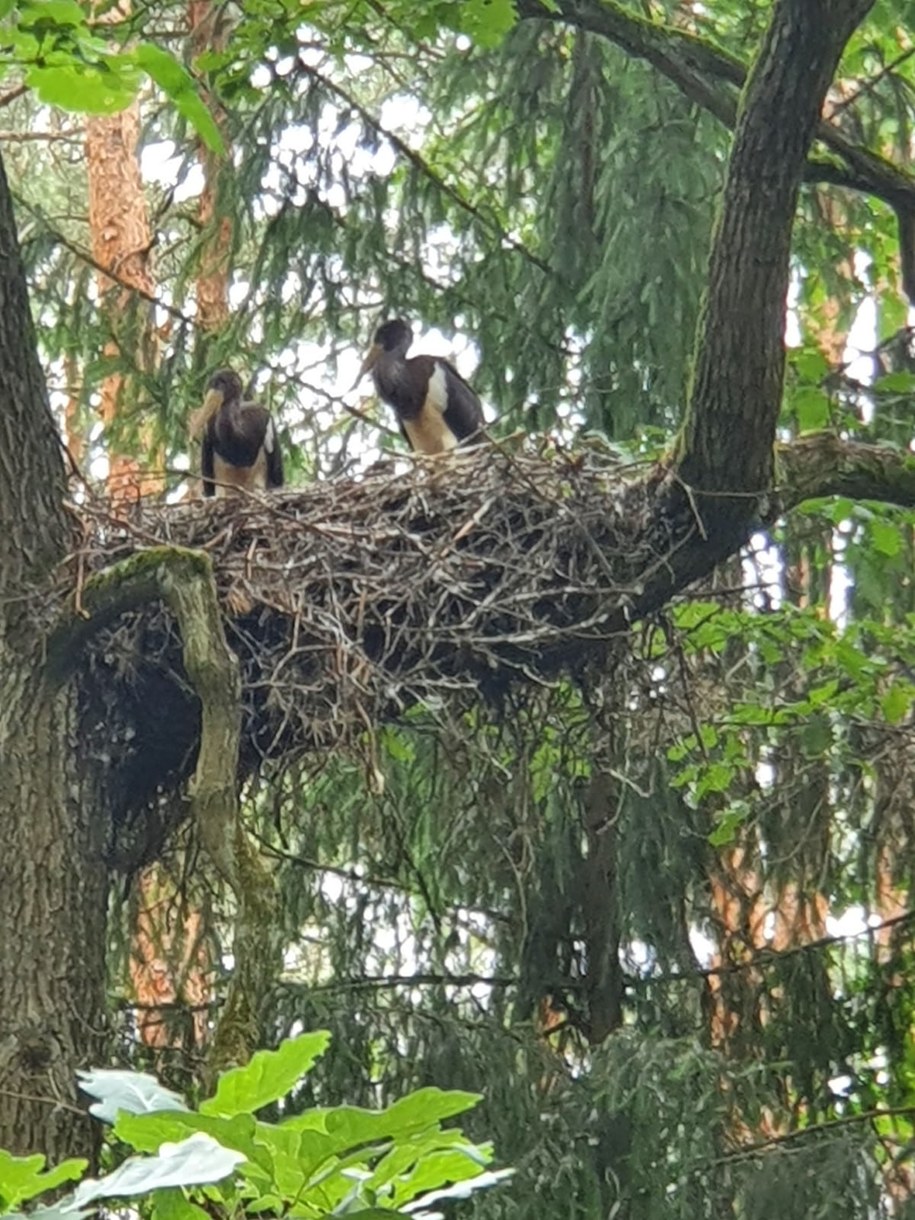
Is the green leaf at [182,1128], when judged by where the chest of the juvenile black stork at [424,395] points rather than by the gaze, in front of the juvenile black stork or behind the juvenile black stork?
in front

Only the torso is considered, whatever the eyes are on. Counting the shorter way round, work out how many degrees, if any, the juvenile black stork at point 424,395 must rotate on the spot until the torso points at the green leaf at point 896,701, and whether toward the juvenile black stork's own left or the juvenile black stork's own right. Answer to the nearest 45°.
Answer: approximately 90° to the juvenile black stork's own left

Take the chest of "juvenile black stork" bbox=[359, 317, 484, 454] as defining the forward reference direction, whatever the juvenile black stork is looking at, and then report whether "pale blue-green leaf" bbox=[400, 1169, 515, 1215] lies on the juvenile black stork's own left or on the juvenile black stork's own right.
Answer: on the juvenile black stork's own left

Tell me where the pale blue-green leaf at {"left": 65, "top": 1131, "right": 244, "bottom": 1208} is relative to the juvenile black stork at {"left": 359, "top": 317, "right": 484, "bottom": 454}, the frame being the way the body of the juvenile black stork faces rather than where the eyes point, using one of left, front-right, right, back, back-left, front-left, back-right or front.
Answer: front-left

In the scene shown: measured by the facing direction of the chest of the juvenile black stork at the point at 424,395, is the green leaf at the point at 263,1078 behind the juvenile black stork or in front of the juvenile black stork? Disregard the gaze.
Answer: in front

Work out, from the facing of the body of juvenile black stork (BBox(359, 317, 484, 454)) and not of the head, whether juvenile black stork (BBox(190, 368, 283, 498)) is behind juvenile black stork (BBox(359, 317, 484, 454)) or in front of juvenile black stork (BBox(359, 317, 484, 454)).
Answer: in front

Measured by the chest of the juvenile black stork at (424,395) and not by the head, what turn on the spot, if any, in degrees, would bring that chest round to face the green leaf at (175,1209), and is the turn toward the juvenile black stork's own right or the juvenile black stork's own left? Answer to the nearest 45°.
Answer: approximately 45° to the juvenile black stork's own left

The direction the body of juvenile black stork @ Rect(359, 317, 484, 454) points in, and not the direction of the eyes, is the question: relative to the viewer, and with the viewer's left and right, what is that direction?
facing the viewer and to the left of the viewer

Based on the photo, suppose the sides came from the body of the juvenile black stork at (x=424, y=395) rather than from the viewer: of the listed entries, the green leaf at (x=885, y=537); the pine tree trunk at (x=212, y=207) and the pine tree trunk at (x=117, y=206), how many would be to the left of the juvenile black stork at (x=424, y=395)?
1

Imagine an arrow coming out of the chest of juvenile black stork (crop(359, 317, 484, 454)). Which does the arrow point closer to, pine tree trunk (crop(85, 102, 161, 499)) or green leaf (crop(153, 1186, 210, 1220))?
the green leaf
